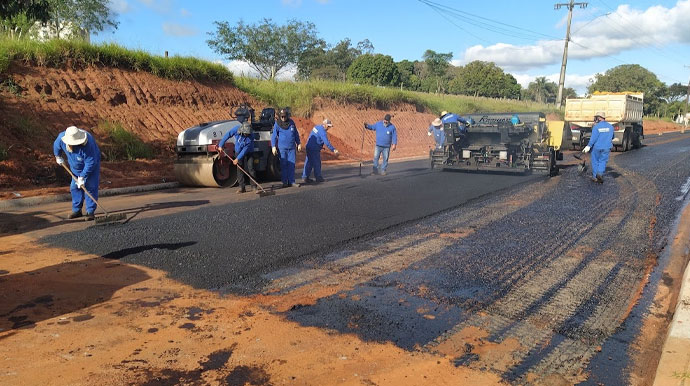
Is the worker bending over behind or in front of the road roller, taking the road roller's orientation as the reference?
in front

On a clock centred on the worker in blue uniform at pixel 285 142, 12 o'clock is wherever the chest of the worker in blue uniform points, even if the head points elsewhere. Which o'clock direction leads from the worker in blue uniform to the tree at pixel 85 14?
The tree is roughly at 5 o'clock from the worker in blue uniform.

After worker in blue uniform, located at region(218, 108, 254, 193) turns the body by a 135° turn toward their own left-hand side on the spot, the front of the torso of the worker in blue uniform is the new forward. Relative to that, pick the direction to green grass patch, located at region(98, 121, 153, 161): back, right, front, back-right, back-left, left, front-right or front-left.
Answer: back-left

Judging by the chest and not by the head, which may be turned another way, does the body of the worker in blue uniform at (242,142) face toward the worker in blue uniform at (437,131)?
no

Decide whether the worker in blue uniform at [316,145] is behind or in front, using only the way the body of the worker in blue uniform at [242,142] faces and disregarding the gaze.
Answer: behind

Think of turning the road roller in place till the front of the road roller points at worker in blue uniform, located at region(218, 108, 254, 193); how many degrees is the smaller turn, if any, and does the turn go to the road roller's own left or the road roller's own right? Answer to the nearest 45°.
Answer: approximately 90° to the road roller's own left

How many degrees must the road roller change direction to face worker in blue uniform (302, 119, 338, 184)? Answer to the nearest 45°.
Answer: approximately 135° to its left

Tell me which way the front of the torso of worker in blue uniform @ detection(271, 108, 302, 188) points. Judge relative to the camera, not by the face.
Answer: toward the camera

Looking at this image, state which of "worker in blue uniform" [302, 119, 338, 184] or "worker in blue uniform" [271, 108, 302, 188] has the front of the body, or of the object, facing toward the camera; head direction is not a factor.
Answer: "worker in blue uniform" [271, 108, 302, 188]

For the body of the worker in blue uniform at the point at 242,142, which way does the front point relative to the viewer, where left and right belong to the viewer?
facing the viewer and to the left of the viewer

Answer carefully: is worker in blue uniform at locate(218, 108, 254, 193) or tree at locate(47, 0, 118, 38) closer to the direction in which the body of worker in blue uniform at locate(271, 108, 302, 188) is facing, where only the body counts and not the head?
the worker in blue uniform

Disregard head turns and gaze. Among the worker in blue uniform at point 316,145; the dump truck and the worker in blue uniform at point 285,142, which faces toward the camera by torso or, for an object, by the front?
the worker in blue uniform at point 285,142

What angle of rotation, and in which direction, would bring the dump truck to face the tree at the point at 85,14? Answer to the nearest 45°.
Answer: approximately 135° to its left

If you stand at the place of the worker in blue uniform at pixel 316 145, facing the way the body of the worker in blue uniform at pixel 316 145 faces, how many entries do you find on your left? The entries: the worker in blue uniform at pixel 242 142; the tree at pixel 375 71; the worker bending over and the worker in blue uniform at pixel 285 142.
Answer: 1

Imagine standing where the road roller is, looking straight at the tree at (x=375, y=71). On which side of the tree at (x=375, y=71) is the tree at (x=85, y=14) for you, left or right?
left
